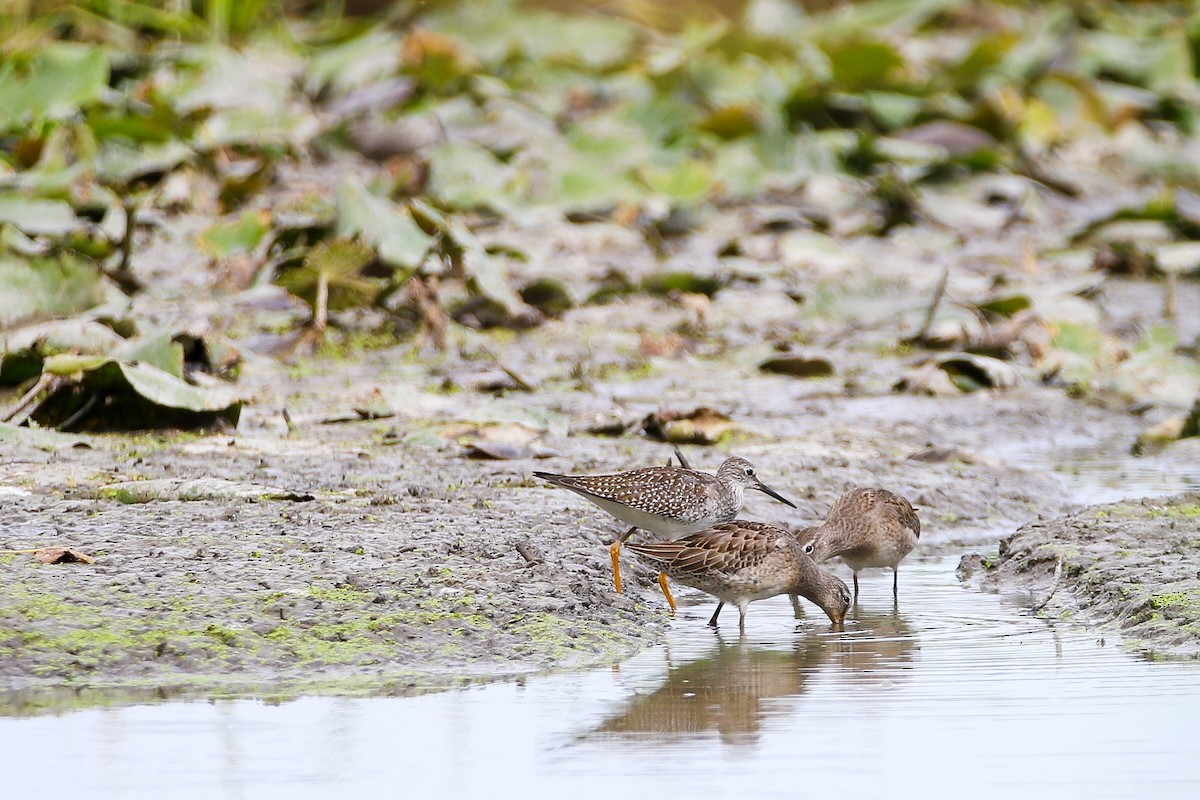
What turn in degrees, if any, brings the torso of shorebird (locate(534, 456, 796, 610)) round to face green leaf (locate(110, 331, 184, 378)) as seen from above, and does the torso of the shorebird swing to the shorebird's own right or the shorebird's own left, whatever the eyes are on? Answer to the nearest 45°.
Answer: approximately 135° to the shorebird's own left

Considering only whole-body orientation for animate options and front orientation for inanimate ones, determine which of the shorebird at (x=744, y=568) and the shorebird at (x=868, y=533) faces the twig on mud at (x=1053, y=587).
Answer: the shorebird at (x=744, y=568)

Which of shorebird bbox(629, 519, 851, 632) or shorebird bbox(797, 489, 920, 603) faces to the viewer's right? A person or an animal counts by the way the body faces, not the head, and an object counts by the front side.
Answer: shorebird bbox(629, 519, 851, 632)

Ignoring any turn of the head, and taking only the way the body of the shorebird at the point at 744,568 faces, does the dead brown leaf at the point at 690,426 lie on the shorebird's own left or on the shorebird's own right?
on the shorebird's own left

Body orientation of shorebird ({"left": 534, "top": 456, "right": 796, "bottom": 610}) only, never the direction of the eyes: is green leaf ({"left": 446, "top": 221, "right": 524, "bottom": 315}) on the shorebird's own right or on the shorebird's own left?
on the shorebird's own left

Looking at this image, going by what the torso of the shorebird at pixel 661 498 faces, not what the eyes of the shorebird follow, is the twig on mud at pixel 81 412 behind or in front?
behind

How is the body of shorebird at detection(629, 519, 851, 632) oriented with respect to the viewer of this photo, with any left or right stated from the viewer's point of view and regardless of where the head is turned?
facing to the right of the viewer

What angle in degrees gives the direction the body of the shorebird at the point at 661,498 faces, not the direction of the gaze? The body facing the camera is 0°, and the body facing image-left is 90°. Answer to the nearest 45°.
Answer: approximately 270°

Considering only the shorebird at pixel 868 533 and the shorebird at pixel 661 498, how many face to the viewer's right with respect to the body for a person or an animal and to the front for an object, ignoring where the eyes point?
1

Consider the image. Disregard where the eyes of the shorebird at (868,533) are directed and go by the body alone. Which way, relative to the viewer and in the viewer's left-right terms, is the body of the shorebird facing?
facing the viewer and to the left of the viewer

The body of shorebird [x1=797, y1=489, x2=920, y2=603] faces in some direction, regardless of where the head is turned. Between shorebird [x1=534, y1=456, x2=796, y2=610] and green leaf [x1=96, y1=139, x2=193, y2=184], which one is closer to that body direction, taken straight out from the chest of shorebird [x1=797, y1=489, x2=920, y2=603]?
the shorebird

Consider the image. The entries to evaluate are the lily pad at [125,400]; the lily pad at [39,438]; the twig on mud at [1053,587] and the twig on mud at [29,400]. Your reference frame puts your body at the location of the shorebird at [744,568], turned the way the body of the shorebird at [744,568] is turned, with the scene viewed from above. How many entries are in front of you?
1
